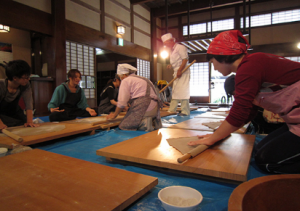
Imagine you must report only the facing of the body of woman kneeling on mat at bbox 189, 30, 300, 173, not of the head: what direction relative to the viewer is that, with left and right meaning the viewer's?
facing to the left of the viewer

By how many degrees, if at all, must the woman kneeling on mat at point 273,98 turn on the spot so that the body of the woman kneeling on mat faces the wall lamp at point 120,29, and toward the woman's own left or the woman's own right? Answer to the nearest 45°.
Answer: approximately 45° to the woman's own right

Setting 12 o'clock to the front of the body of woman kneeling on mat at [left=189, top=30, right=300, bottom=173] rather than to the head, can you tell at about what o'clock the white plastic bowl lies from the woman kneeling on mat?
The white plastic bowl is roughly at 10 o'clock from the woman kneeling on mat.

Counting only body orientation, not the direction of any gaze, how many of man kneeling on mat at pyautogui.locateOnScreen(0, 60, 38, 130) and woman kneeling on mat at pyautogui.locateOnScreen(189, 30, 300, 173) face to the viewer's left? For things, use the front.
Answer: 1

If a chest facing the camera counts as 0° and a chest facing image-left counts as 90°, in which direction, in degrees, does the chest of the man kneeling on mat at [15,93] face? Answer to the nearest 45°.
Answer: approximately 315°

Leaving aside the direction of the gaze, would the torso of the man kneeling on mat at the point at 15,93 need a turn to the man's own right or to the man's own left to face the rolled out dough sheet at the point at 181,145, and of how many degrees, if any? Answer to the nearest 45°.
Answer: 0° — they already face it

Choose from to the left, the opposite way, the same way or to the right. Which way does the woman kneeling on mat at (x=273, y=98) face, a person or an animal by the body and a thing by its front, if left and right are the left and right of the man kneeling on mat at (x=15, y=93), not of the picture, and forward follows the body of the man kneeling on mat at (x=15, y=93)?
the opposite way

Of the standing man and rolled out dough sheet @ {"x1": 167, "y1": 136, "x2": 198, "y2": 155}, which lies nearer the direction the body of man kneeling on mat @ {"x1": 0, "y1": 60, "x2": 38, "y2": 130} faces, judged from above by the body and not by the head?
the rolled out dough sheet

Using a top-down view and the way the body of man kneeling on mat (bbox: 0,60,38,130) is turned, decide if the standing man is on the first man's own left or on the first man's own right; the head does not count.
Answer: on the first man's own left

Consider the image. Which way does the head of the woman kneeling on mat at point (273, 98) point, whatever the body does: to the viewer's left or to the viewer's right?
to the viewer's left

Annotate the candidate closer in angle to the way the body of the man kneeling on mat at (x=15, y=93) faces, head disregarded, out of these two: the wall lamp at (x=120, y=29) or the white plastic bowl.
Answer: the white plastic bowl
